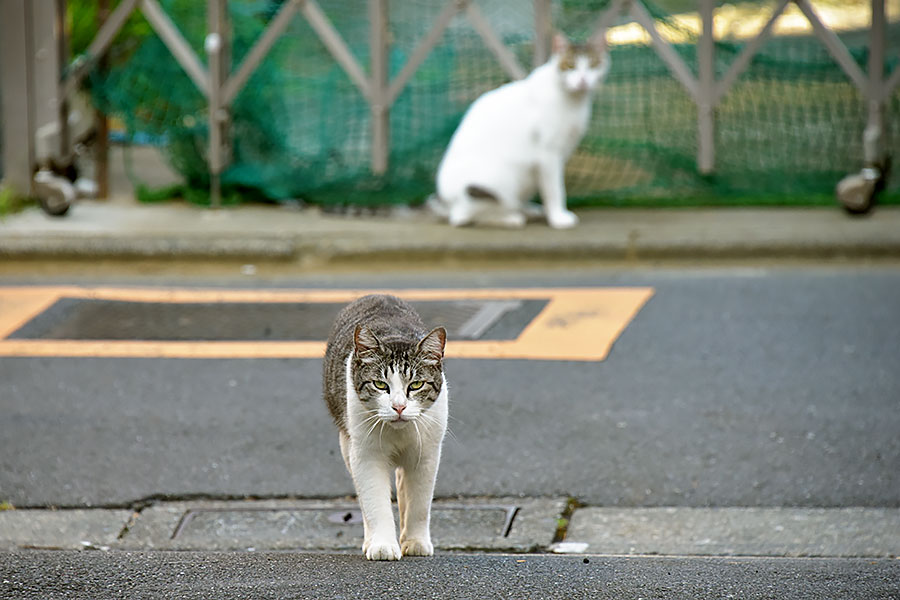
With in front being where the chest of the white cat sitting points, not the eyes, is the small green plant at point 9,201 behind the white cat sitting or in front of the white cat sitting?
behind

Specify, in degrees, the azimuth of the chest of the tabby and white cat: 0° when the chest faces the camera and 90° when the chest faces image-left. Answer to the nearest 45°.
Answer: approximately 0°

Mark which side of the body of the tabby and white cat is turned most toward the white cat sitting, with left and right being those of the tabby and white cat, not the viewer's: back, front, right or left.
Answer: back

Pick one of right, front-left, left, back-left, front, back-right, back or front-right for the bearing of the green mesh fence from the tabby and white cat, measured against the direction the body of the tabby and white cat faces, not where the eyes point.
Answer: back

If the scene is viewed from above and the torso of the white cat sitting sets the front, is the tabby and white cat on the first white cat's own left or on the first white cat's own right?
on the first white cat's own right

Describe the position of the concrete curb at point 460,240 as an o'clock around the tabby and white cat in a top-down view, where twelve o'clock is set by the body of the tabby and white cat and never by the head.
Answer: The concrete curb is roughly at 6 o'clock from the tabby and white cat.

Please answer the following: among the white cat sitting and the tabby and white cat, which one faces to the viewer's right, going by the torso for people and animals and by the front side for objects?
the white cat sitting
